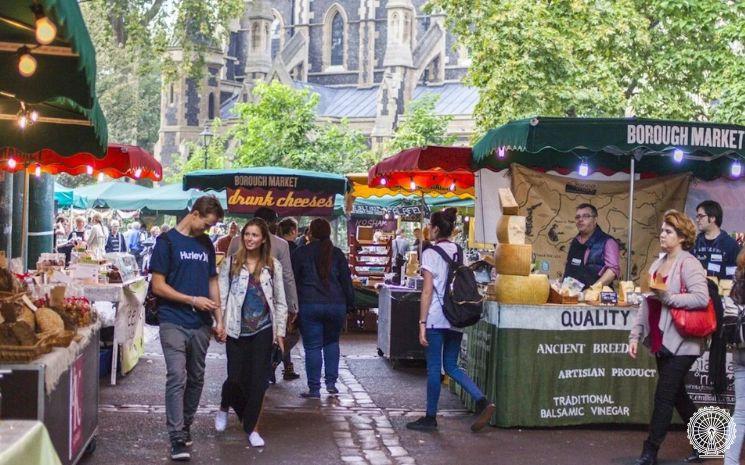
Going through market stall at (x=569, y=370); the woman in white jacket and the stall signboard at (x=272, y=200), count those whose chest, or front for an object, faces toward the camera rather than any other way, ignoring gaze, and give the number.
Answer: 3

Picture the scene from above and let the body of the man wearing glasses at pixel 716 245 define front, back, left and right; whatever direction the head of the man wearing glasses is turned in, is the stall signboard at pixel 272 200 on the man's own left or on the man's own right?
on the man's own right

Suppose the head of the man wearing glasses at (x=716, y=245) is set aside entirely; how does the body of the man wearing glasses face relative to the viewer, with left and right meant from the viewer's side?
facing the viewer and to the left of the viewer

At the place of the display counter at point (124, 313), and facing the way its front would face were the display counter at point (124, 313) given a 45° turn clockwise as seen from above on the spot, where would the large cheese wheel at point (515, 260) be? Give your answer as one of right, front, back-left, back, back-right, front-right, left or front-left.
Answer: front-left

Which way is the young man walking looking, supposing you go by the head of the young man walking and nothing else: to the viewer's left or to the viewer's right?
to the viewer's right

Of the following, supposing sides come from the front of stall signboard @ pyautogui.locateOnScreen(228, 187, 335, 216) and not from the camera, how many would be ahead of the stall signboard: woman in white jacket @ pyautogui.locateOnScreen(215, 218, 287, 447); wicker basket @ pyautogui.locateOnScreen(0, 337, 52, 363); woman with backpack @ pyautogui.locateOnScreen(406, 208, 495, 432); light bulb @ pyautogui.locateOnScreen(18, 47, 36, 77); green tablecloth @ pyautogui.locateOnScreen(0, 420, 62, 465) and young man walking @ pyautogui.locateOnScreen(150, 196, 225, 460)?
6

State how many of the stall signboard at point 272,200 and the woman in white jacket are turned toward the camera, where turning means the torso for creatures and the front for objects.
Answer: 2

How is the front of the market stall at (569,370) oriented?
toward the camera

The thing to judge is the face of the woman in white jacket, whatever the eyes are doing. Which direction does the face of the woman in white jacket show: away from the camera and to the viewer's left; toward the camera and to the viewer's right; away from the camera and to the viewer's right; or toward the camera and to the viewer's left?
toward the camera and to the viewer's left

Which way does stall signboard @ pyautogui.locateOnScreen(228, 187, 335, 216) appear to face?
toward the camera

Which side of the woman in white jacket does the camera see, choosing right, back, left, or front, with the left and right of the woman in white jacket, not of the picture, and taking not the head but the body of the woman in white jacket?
front

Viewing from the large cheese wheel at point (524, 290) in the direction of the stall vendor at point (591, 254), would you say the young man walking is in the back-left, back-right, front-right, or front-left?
back-left
